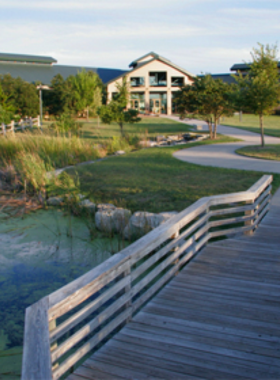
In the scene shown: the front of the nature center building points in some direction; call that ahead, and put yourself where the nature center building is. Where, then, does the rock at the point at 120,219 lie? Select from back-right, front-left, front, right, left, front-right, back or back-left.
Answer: front

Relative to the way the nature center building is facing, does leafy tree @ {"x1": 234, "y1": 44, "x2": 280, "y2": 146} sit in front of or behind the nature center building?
in front

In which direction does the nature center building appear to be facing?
toward the camera

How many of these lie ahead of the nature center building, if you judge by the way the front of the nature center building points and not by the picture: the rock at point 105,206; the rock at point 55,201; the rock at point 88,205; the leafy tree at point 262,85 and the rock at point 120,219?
5

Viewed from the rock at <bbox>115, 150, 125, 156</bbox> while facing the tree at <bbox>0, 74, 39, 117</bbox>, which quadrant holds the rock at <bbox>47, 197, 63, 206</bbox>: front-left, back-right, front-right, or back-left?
back-left

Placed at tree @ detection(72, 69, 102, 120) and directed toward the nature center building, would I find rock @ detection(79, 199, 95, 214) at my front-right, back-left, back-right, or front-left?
back-right

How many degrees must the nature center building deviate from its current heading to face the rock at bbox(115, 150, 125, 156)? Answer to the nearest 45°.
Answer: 0° — it already faces it

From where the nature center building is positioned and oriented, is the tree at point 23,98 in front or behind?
in front

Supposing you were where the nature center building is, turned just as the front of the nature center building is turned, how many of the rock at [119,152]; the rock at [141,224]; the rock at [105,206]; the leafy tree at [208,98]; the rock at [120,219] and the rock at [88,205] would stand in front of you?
6

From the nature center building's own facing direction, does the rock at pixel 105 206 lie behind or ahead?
ahead

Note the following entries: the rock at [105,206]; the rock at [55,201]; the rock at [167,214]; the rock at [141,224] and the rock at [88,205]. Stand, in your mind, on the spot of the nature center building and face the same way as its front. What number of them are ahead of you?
5

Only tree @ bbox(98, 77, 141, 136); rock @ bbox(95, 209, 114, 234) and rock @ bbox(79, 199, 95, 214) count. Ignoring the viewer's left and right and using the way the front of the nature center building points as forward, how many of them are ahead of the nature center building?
3

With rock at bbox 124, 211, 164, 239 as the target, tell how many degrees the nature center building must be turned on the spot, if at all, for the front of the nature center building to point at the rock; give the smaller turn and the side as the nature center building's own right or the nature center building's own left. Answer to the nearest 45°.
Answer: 0° — it already faces it

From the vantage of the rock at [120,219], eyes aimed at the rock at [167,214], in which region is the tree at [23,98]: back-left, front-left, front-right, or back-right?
back-left

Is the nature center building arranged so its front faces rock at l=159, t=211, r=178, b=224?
yes

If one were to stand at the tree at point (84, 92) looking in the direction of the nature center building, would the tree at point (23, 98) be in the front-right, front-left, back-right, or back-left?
back-left
